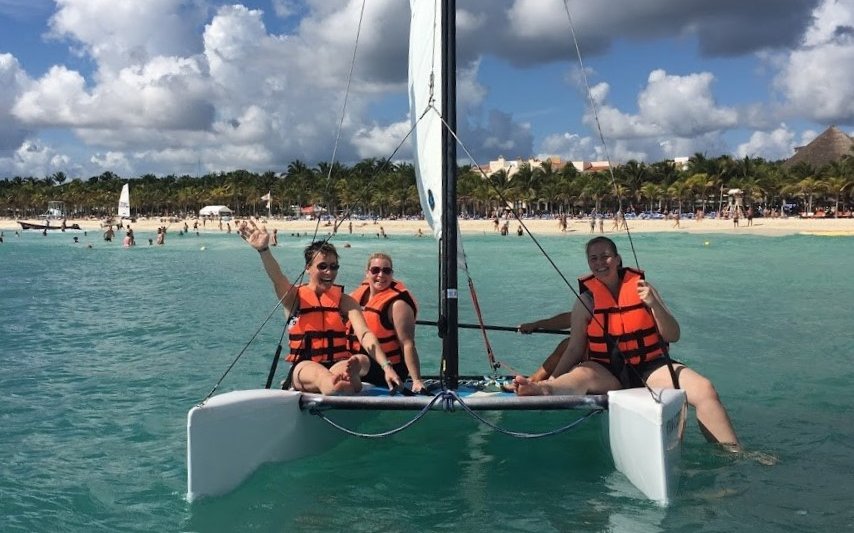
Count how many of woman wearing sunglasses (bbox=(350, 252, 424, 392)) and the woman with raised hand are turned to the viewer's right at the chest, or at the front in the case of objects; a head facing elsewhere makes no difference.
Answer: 0

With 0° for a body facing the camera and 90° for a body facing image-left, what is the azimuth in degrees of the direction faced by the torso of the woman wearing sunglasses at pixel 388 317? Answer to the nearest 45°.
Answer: approximately 45°
